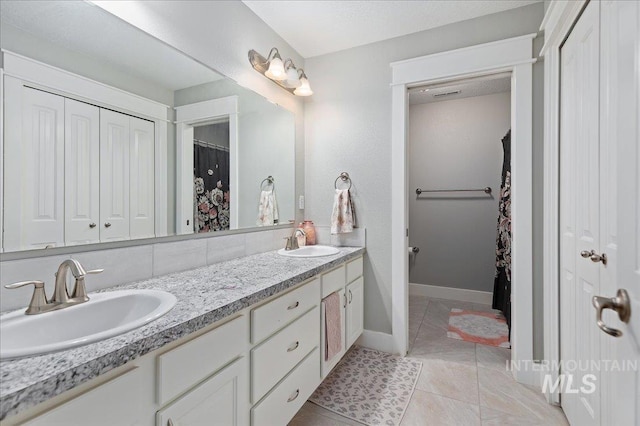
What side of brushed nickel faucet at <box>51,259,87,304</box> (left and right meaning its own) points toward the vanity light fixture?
left

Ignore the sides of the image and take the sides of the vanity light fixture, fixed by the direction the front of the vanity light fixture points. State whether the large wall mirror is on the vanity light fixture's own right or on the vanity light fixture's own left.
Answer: on the vanity light fixture's own right

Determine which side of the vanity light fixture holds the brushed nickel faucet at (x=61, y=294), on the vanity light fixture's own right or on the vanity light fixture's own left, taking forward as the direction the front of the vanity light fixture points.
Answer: on the vanity light fixture's own right

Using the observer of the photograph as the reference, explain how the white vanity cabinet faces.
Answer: facing the viewer and to the right of the viewer

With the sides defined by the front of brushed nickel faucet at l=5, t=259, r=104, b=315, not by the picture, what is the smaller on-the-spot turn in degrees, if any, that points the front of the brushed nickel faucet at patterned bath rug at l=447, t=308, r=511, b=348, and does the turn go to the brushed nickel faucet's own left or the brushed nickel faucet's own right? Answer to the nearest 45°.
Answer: approximately 45° to the brushed nickel faucet's own left

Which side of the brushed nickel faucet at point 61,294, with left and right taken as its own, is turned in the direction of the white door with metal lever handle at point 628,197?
front

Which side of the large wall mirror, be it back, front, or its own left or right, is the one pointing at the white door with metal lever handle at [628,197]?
front

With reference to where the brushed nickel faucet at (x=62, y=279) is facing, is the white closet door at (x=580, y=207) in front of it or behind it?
in front

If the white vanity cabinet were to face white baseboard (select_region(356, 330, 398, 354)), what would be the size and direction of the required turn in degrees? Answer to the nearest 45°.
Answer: approximately 90° to its left

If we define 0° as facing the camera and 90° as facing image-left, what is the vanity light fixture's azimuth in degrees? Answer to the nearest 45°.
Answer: approximately 315°
